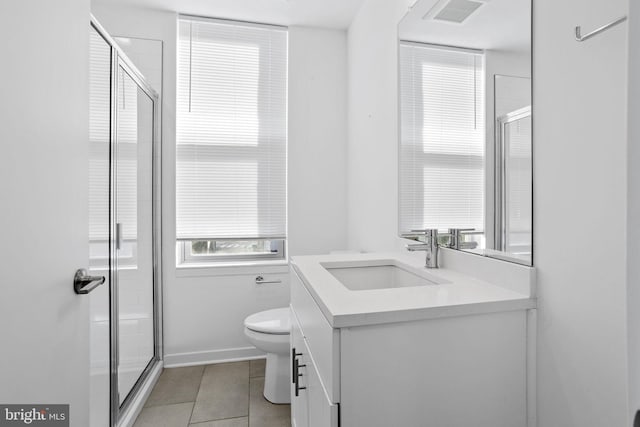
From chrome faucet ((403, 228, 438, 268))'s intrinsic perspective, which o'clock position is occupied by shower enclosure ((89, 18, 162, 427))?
The shower enclosure is roughly at 12 o'clock from the chrome faucet.

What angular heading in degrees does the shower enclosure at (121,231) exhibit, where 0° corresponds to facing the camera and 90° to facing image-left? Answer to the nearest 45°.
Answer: approximately 270°

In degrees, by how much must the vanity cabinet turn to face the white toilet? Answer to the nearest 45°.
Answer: approximately 45° to its right

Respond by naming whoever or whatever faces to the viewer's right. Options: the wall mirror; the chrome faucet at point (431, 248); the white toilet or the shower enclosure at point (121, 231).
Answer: the shower enclosure

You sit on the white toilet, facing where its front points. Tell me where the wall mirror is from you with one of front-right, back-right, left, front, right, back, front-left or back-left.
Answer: back-left

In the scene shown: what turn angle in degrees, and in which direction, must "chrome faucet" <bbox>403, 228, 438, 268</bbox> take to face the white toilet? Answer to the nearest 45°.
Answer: approximately 45° to its right

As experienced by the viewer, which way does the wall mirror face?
facing the viewer and to the left of the viewer

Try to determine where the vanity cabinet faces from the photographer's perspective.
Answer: facing to the left of the viewer

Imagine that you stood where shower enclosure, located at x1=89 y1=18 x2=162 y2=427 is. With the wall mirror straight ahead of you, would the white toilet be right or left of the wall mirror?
left
